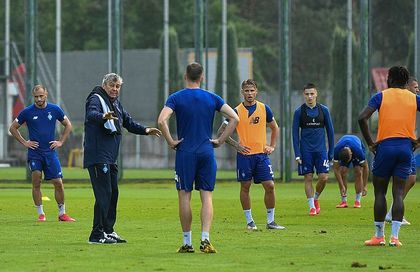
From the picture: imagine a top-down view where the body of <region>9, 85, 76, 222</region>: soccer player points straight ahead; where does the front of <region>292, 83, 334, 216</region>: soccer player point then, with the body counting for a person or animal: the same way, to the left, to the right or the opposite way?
the same way

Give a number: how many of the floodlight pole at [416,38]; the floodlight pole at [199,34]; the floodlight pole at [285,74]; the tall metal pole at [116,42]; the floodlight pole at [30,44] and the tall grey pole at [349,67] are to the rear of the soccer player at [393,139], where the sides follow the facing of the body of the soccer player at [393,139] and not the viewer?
0

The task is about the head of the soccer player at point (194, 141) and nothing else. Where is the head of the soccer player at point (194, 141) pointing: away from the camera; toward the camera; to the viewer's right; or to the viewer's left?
away from the camera

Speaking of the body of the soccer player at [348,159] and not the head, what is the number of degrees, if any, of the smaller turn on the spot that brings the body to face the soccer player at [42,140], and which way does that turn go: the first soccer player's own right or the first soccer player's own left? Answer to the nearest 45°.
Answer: approximately 45° to the first soccer player's own right

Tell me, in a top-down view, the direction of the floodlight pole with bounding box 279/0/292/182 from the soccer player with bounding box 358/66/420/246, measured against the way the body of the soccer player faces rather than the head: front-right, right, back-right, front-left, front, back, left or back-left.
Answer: front

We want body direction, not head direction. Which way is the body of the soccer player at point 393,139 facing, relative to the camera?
away from the camera

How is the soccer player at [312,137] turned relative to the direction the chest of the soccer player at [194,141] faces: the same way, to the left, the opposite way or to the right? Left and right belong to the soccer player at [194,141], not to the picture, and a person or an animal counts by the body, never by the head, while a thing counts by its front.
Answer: the opposite way

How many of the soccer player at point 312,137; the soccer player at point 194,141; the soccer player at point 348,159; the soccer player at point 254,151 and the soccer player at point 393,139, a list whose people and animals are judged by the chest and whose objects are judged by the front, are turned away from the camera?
2

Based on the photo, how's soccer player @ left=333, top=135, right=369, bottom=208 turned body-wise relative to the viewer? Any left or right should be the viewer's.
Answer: facing the viewer

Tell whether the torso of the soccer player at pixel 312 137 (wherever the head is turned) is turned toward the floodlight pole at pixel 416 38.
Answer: no

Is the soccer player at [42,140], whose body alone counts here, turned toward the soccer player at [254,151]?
no

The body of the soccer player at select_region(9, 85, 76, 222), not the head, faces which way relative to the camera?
toward the camera

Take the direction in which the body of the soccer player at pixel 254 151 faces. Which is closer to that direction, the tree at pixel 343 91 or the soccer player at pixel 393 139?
the soccer player

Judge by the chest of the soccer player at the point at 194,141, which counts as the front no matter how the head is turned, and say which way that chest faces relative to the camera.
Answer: away from the camera

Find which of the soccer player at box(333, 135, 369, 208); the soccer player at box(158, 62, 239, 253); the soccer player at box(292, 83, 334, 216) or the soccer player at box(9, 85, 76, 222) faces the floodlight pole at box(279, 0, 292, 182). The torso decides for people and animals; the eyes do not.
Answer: the soccer player at box(158, 62, 239, 253)

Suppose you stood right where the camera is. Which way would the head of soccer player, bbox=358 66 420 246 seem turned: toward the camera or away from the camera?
away from the camera
